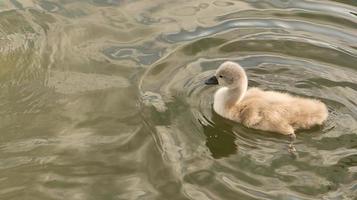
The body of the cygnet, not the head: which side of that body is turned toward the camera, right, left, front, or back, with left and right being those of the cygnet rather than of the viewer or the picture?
left
